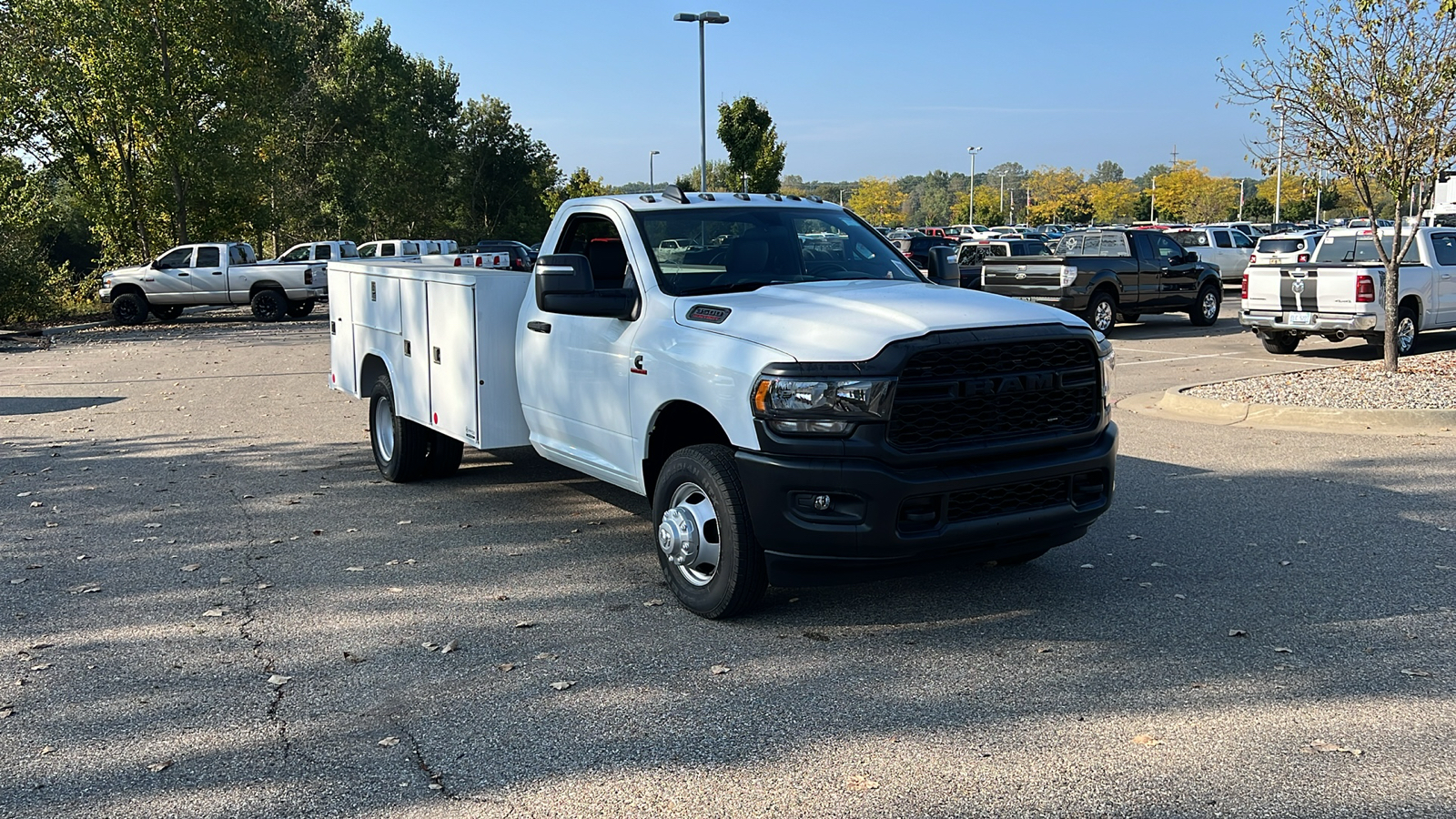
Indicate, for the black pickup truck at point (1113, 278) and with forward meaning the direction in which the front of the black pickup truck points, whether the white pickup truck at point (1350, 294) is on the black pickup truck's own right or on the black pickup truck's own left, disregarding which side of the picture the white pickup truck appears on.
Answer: on the black pickup truck's own right

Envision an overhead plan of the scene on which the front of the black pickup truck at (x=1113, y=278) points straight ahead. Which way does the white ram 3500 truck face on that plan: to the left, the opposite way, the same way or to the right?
to the right

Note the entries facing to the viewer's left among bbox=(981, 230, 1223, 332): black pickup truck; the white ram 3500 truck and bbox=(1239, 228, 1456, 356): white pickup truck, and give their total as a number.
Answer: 0

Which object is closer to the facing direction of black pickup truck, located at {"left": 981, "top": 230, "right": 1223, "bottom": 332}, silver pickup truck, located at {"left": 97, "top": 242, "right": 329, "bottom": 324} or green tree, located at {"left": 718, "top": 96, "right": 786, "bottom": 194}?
the green tree

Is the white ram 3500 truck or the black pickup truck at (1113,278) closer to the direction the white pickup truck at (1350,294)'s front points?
the black pickup truck

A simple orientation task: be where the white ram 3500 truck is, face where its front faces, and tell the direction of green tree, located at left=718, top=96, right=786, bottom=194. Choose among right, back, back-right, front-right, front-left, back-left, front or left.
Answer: back-left

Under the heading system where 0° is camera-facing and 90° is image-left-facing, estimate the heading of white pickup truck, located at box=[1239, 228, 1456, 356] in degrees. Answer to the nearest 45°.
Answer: approximately 225°

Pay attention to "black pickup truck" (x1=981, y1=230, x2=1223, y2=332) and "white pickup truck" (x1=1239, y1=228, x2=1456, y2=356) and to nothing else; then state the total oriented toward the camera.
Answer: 0

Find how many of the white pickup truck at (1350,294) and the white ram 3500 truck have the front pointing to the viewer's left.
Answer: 0

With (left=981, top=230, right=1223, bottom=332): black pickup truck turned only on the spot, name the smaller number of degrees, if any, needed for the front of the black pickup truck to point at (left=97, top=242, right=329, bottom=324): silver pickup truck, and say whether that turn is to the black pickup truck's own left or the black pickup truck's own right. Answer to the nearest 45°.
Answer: approximately 135° to the black pickup truck's own left

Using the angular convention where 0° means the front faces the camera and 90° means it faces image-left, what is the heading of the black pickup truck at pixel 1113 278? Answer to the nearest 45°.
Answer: approximately 225°

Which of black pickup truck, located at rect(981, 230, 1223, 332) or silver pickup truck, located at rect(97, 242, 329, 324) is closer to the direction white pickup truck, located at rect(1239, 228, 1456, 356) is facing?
the black pickup truck
